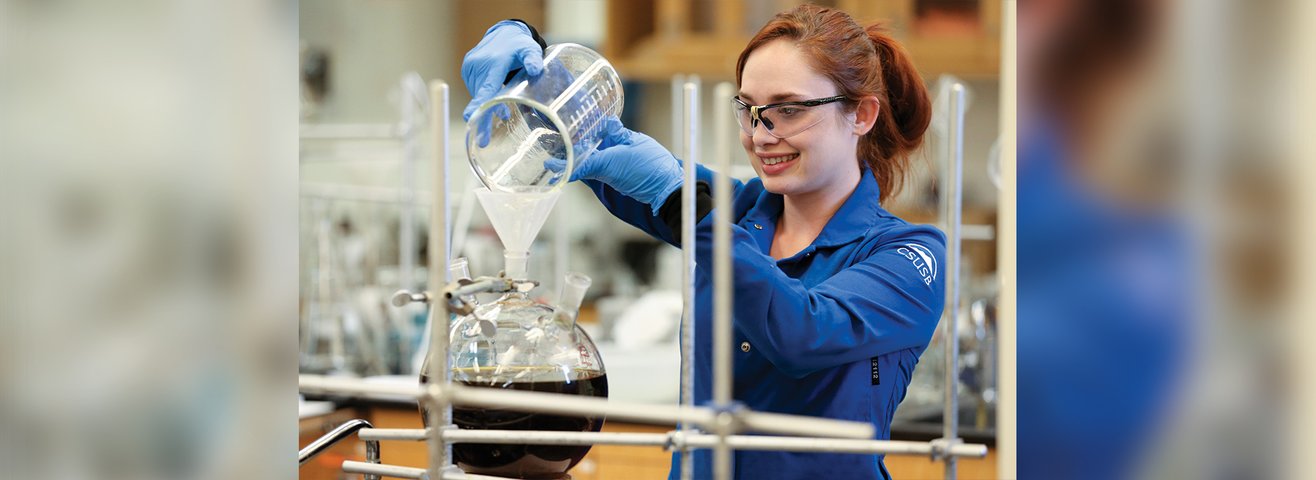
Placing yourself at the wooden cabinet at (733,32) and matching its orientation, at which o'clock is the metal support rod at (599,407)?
The metal support rod is roughly at 12 o'clock from the wooden cabinet.

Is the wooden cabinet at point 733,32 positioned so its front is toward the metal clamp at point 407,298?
yes

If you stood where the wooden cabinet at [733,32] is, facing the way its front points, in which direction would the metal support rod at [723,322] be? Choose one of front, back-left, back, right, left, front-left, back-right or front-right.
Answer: front

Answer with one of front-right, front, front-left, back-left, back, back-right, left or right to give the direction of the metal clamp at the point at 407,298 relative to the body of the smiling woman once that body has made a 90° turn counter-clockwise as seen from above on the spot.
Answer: right

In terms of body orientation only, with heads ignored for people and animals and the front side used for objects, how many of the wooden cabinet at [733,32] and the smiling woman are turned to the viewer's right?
0

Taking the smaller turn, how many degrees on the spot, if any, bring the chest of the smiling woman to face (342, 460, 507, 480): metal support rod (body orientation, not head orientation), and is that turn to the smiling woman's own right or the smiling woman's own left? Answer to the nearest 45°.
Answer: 0° — they already face it

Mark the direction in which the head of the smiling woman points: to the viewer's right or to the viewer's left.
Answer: to the viewer's left

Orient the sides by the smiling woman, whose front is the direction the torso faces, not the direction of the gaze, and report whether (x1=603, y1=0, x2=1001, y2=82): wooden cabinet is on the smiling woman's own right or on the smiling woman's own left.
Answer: on the smiling woman's own right

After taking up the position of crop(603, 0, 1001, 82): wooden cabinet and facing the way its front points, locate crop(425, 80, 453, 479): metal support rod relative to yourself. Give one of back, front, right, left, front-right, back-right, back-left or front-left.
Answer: front

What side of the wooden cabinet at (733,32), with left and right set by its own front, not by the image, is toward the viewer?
front

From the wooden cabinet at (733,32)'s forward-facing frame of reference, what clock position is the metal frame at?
The metal frame is roughly at 12 o'clock from the wooden cabinet.

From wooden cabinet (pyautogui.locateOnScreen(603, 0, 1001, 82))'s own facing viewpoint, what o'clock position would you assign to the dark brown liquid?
The dark brown liquid is roughly at 12 o'clock from the wooden cabinet.

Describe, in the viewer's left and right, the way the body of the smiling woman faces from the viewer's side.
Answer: facing the viewer and to the left of the viewer
